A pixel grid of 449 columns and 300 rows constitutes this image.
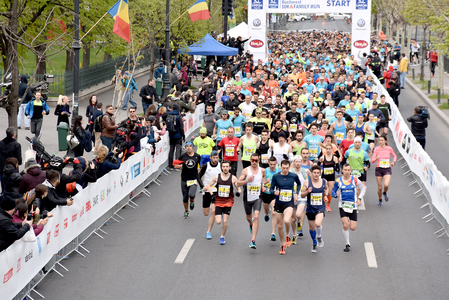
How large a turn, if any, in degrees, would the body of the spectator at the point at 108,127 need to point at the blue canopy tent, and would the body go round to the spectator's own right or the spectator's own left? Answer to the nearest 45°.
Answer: approximately 135° to the spectator's own left

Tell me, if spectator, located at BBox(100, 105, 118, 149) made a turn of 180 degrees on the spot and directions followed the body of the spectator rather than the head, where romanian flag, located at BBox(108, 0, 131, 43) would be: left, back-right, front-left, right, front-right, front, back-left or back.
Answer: front-right

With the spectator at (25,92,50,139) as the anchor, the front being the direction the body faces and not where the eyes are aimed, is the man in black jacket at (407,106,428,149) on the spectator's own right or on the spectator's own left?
on the spectator's own left

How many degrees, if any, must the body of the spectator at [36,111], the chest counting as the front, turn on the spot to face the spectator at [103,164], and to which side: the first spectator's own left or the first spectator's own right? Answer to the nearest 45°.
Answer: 0° — they already face them

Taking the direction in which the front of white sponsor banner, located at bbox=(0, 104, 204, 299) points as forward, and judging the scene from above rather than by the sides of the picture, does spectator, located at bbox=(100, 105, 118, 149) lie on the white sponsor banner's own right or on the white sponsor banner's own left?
on the white sponsor banner's own left

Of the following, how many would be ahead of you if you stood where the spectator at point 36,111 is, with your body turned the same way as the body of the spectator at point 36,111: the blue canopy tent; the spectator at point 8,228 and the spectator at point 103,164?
2

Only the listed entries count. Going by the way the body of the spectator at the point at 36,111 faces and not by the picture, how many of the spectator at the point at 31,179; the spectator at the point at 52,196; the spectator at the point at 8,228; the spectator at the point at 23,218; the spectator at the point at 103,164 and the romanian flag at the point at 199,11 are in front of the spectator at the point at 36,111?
5

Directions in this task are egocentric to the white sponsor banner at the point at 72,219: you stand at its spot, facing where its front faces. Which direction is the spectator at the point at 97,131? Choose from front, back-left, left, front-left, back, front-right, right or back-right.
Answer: back-left

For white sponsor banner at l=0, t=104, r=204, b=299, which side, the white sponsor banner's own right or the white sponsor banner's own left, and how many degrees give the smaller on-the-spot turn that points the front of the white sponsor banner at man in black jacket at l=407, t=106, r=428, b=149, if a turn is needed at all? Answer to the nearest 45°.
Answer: approximately 90° to the white sponsor banner's own left

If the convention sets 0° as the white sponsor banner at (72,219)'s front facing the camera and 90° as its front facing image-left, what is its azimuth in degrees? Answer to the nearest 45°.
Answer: approximately 315°

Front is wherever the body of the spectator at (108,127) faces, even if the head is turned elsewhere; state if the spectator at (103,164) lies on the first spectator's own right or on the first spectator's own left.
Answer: on the first spectator's own right

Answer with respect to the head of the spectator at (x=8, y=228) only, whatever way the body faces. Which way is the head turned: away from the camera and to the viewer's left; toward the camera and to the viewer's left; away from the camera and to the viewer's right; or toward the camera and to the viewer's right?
away from the camera and to the viewer's right
